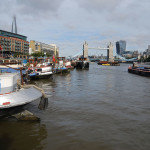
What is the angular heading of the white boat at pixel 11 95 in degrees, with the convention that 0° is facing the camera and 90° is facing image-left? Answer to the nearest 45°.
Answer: approximately 270°

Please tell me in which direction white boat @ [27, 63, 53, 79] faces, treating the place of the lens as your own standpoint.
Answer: facing to the right of the viewer
